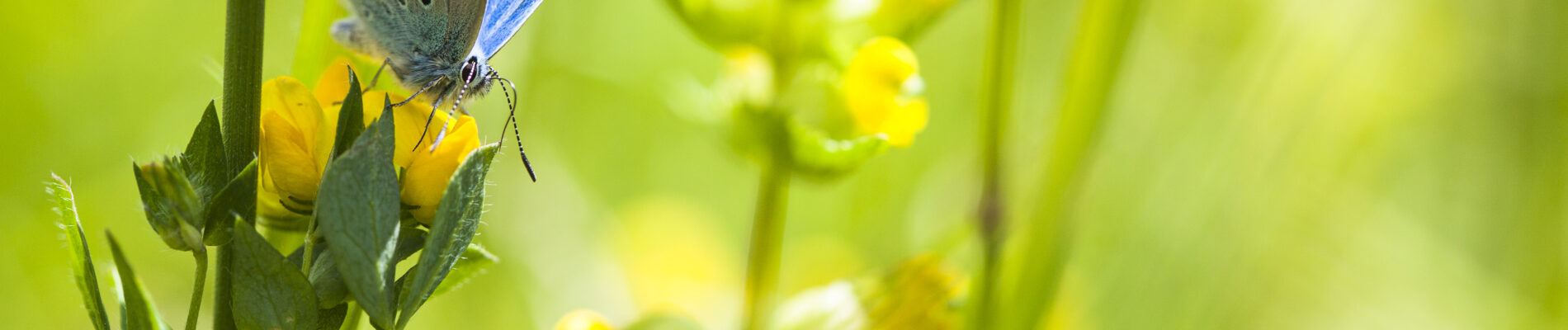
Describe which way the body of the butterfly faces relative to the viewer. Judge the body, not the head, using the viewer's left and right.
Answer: facing the viewer and to the right of the viewer
